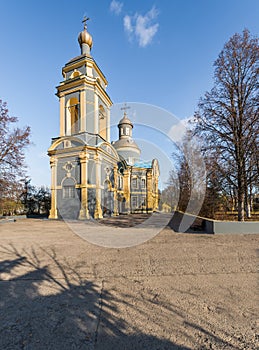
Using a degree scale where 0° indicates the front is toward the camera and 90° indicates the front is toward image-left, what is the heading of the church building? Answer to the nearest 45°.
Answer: approximately 45°
